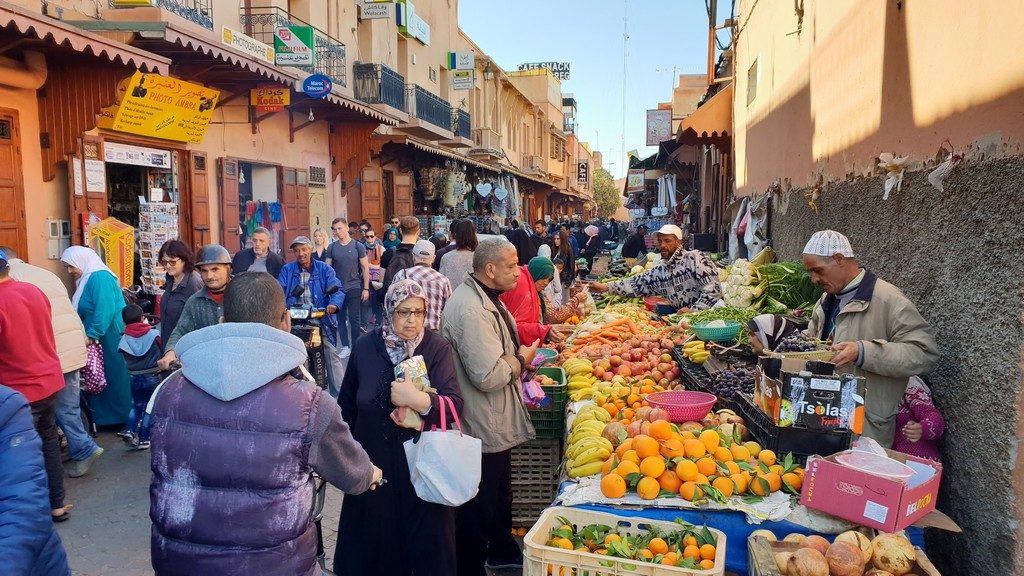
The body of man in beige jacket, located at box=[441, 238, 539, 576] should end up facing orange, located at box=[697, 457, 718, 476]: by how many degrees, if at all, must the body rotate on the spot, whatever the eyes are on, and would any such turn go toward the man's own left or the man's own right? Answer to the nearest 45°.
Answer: approximately 45° to the man's own right

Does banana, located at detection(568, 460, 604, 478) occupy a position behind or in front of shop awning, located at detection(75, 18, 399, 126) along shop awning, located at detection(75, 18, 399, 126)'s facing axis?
in front

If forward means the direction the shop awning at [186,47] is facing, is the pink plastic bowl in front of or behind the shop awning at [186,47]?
in front

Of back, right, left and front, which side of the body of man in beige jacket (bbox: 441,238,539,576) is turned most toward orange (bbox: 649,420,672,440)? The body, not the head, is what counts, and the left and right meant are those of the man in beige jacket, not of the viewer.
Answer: front

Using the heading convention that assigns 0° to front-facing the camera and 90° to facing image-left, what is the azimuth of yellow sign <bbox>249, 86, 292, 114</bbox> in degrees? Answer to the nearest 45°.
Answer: approximately 0°

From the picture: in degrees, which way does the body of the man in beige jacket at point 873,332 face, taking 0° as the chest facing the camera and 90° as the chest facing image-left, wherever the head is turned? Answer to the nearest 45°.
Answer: approximately 45°

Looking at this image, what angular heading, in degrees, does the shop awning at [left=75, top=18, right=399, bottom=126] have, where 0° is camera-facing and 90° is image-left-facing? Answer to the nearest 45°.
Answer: approximately 315°

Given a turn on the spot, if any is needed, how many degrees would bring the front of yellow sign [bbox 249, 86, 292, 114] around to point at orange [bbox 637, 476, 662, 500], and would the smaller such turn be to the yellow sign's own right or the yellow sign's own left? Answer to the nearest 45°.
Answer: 0° — it already faces it

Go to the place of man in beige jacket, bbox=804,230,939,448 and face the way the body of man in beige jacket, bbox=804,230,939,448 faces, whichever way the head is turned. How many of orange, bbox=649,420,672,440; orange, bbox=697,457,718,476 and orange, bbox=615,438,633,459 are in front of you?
3

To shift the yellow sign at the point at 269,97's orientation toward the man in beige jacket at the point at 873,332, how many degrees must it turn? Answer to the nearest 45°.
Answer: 0° — it already faces them

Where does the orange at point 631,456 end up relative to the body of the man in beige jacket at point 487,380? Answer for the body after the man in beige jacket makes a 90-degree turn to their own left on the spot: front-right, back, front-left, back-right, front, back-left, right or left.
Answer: back-right

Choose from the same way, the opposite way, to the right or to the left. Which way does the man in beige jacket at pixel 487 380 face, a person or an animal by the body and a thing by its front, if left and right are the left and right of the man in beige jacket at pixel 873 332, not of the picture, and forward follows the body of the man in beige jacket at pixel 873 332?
the opposite way

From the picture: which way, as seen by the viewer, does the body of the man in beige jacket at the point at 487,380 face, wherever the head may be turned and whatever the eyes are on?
to the viewer's right

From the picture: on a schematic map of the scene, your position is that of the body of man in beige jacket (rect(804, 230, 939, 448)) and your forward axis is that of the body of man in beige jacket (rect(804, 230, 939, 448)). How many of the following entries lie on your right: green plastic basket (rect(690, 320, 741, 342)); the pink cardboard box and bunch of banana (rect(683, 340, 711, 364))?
2
